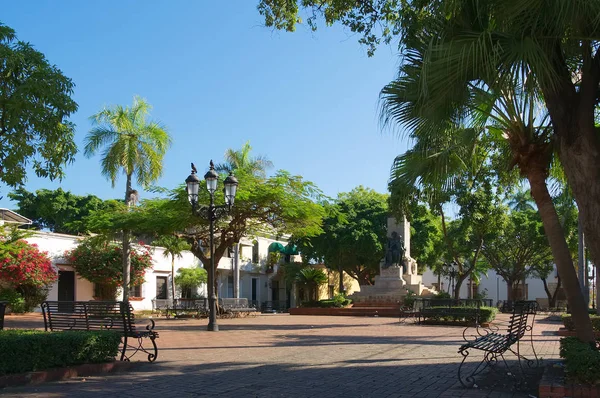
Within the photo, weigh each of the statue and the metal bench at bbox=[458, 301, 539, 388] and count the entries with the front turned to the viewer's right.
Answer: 0

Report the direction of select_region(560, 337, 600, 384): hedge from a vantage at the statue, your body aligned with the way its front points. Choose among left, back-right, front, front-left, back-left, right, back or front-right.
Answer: front-left

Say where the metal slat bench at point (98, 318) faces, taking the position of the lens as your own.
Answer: facing away from the viewer and to the right of the viewer

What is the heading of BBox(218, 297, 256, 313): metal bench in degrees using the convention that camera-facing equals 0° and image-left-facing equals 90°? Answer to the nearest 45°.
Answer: approximately 315°

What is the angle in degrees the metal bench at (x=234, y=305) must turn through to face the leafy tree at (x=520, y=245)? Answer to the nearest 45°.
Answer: approximately 90° to its left

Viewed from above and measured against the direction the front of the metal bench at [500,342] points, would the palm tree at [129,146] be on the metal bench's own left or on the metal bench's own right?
on the metal bench's own right

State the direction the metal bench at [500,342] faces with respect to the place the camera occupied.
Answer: facing the viewer and to the left of the viewer

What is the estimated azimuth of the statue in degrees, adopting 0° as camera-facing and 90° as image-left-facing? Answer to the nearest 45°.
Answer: approximately 45°

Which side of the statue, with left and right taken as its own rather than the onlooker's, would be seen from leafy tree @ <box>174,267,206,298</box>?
right
